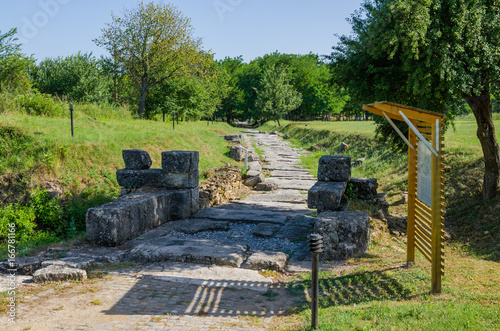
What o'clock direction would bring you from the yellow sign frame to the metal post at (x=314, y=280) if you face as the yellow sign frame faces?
The metal post is roughly at 10 o'clock from the yellow sign frame.

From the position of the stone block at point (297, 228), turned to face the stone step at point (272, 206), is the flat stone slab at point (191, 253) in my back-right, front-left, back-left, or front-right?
back-left

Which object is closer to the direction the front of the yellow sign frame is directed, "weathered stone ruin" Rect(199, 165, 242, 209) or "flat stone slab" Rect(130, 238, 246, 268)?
the flat stone slab

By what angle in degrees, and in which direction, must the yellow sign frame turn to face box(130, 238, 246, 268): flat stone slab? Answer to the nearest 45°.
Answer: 0° — it already faces it

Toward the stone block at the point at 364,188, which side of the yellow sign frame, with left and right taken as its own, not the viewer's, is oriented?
right

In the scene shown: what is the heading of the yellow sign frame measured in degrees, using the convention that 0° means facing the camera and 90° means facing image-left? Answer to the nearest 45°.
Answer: approximately 90°

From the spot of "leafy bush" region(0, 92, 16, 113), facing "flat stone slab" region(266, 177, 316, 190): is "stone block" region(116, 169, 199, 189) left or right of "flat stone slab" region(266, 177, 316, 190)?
right

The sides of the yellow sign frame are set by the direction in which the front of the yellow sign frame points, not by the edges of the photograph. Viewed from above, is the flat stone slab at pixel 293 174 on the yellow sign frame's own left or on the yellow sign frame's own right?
on the yellow sign frame's own right

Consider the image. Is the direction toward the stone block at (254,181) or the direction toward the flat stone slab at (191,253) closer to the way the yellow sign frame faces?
the flat stone slab
